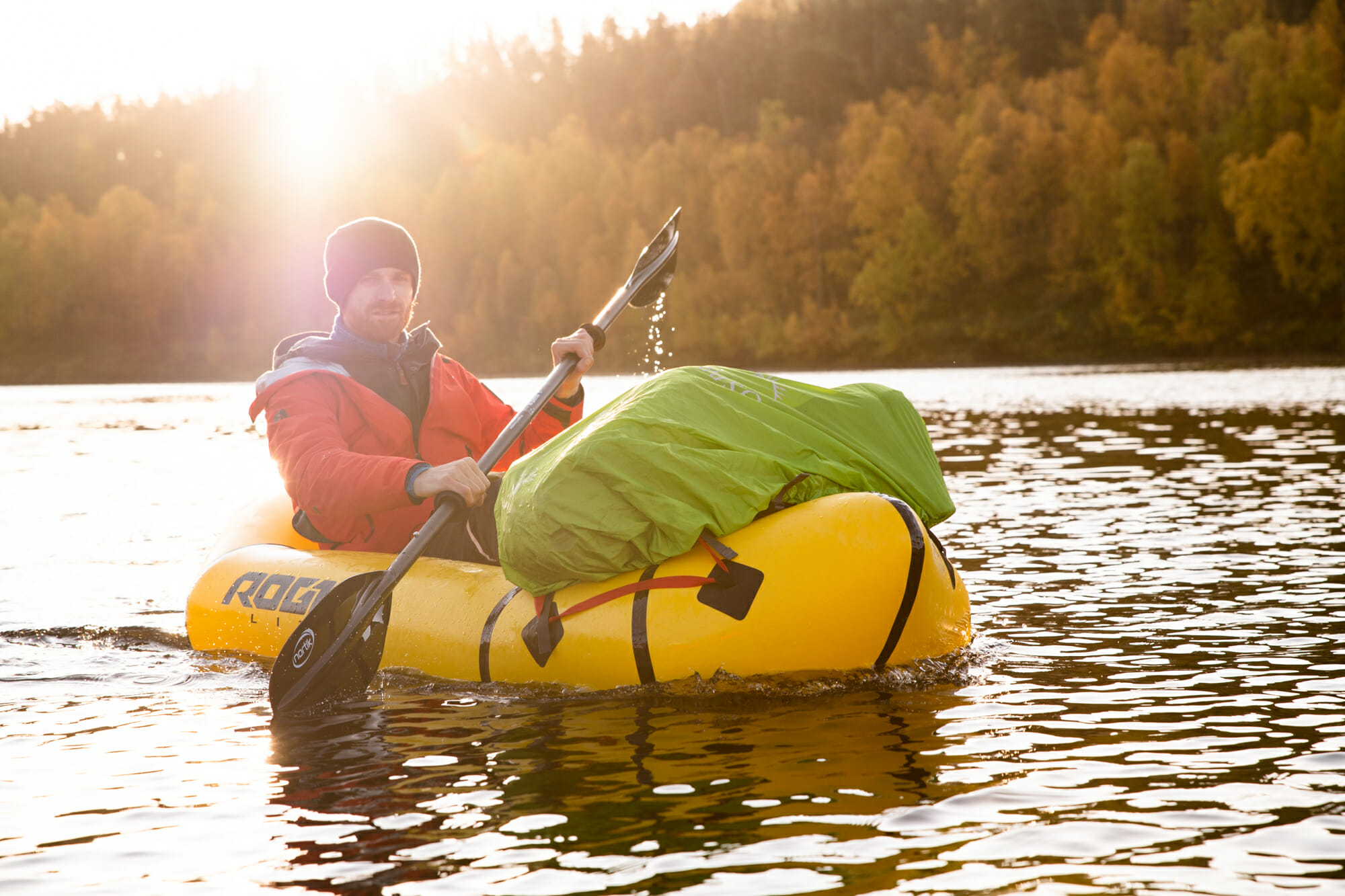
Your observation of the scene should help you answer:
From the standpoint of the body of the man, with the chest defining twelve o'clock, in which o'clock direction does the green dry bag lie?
The green dry bag is roughly at 12 o'clock from the man.

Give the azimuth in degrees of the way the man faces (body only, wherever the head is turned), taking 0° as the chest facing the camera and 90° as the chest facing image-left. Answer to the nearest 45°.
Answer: approximately 315°
